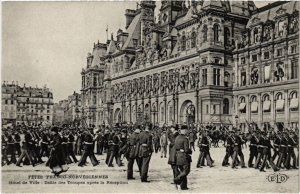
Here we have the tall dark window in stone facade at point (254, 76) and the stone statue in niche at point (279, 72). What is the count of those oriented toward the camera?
2

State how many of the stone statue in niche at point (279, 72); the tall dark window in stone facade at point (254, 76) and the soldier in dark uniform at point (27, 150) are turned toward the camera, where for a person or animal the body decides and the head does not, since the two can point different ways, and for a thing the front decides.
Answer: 2

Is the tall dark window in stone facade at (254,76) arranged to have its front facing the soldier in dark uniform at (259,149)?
yes

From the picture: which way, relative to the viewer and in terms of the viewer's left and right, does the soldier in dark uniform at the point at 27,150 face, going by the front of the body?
facing to the right of the viewer

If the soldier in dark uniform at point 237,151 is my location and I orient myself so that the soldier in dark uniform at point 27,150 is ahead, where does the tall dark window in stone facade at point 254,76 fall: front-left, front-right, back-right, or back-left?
back-right

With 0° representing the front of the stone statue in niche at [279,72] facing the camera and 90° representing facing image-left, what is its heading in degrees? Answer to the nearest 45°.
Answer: approximately 0°

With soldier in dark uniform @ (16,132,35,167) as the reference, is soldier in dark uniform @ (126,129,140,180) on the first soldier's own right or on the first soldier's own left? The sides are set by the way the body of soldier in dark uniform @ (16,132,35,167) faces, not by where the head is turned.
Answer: on the first soldier's own right

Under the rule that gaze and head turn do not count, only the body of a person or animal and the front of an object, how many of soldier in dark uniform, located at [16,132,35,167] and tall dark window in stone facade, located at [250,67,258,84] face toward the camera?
1

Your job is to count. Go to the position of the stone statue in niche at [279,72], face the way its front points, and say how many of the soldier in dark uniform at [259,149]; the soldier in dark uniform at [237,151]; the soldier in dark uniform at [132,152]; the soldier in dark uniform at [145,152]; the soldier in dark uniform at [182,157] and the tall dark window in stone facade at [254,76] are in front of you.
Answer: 5

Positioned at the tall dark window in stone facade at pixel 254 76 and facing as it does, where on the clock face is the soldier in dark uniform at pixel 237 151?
The soldier in dark uniform is roughly at 12 o'clock from the tall dark window in stone facade.

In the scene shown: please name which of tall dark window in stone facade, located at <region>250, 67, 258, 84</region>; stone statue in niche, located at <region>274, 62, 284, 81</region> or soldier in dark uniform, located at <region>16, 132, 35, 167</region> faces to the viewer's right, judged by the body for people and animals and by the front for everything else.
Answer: the soldier in dark uniform
